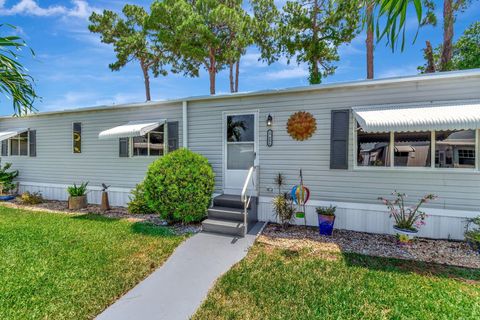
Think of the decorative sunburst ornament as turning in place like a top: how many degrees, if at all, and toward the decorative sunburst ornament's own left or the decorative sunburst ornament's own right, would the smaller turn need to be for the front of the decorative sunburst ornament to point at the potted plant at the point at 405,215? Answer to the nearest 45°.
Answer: approximately 90° to the decorative sunburst ornament's own left

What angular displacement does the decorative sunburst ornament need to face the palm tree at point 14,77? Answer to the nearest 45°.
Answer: approximately 45° to its right

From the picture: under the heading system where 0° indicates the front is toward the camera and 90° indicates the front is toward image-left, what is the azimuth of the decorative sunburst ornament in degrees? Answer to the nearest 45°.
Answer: approximately 0°

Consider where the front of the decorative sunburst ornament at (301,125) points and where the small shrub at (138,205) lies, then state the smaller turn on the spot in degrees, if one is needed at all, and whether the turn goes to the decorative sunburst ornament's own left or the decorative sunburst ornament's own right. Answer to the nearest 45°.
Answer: approximately 90° to the decorative sunburst ornament's own right

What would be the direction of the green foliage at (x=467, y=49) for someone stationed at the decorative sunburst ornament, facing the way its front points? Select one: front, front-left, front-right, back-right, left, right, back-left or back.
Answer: back-left

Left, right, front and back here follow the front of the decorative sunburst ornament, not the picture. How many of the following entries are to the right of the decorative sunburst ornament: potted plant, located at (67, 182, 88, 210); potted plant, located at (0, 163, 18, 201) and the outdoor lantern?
3

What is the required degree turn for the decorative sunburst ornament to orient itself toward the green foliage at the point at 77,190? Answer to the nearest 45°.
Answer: approximately 90° to its right

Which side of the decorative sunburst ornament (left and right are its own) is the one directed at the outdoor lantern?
right
